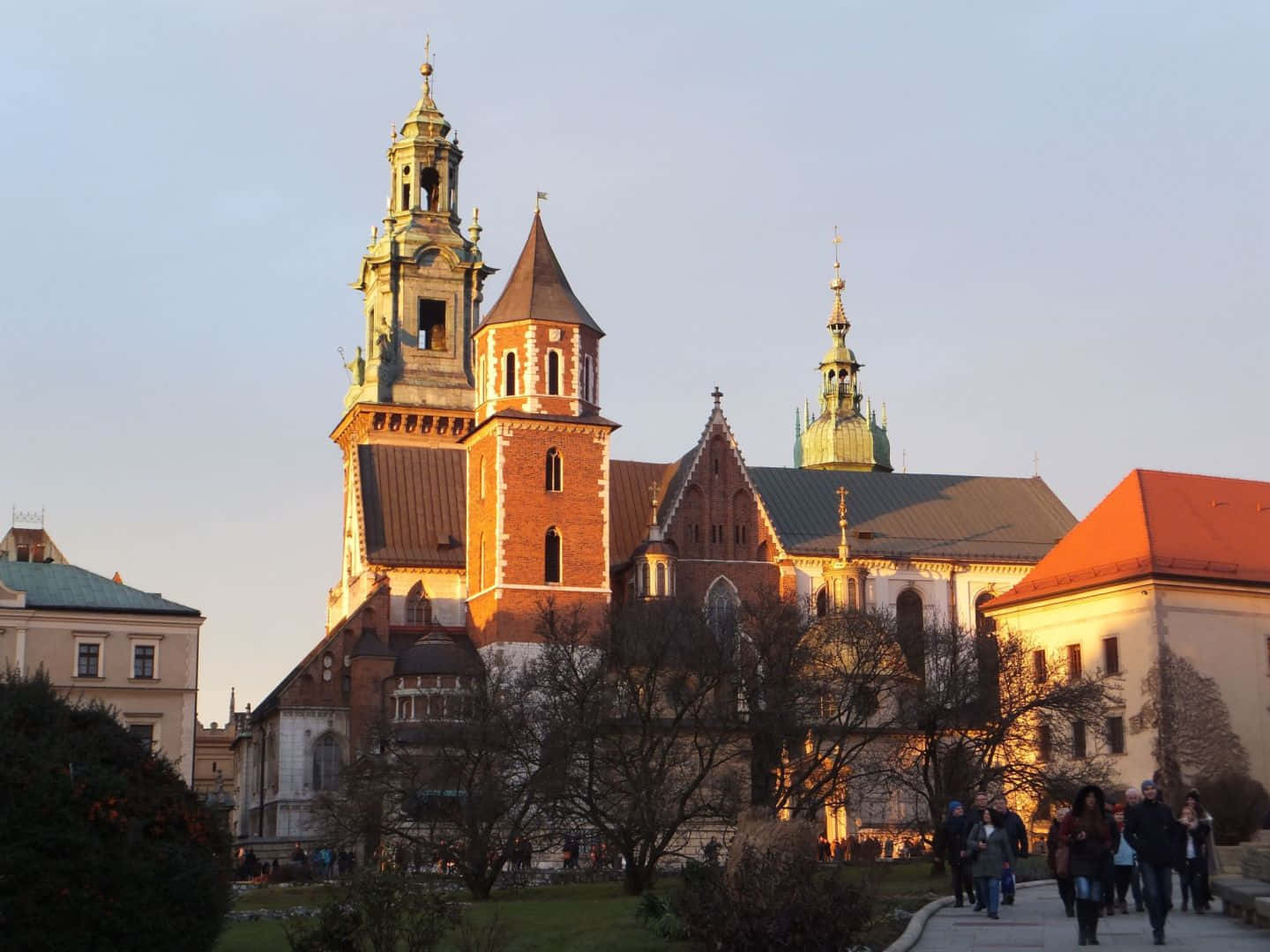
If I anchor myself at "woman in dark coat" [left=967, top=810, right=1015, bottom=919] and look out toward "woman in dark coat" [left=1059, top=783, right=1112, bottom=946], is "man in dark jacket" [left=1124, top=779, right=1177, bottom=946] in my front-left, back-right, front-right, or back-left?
front-left

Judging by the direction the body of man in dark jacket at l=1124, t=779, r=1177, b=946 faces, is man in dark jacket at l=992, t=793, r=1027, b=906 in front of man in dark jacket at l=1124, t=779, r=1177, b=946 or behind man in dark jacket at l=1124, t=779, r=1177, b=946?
behind

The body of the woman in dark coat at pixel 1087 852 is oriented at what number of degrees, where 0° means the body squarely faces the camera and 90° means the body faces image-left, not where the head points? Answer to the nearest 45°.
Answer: approximately 0°

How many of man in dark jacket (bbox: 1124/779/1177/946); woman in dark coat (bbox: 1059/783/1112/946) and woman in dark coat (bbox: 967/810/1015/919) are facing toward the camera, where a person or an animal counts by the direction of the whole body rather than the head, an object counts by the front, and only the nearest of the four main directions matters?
3

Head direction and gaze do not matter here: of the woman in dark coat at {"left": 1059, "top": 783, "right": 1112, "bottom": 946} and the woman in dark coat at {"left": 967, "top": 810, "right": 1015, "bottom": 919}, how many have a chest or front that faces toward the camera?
2

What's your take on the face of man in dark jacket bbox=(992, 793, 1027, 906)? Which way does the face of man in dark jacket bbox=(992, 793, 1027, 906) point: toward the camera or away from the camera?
toward the camera

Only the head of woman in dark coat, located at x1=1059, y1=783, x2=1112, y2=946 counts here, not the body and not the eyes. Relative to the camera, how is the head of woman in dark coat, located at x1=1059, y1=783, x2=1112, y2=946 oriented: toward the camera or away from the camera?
toward the camera

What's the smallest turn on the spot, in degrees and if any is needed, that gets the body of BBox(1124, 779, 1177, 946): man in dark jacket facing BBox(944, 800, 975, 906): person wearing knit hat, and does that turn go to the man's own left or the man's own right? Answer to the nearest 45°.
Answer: approximately 135° to the man's own right

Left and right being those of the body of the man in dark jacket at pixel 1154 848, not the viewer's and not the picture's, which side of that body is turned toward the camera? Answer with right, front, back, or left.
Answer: front

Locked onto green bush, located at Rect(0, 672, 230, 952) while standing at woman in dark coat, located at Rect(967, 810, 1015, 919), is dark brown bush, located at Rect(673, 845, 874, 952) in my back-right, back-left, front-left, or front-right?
front-left

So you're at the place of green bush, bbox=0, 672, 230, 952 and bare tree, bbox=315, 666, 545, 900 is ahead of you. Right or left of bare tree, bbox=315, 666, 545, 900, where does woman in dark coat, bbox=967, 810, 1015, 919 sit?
right

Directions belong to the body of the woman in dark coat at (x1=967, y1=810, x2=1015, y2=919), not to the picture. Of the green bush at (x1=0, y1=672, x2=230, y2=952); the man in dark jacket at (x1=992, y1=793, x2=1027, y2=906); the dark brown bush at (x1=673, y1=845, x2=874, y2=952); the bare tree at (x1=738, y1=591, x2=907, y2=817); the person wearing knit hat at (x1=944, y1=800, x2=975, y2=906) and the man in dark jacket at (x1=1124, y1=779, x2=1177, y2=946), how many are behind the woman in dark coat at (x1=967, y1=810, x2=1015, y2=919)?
3

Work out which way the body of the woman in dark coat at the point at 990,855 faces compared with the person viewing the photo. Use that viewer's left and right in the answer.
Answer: facing the viewer

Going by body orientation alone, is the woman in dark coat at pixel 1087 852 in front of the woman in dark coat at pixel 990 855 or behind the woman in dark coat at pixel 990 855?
in front

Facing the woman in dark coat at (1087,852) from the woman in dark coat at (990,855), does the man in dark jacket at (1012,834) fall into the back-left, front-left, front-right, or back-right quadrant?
back-left

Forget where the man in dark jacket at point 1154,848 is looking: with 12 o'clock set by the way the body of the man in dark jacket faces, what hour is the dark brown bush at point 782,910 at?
The dark brown bush is roughly at 2 o'clock from the man in dark jacket.
